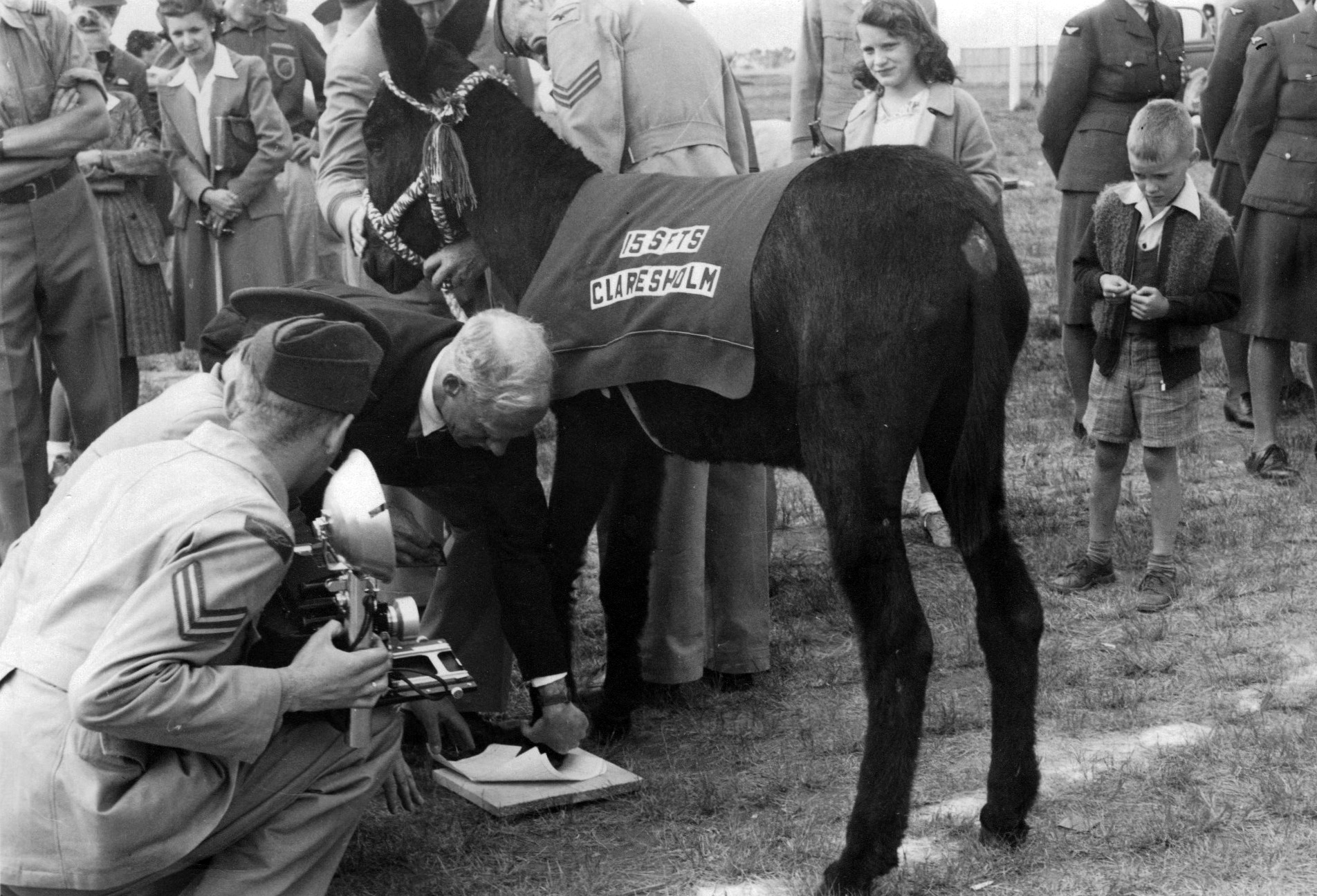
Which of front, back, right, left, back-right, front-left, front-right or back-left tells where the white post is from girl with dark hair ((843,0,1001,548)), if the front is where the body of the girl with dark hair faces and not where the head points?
back-right

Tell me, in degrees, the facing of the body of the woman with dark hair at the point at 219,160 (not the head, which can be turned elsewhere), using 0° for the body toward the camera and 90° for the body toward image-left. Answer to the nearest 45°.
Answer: approximately 0°

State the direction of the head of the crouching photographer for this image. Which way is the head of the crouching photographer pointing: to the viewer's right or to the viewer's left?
to the viewer's right

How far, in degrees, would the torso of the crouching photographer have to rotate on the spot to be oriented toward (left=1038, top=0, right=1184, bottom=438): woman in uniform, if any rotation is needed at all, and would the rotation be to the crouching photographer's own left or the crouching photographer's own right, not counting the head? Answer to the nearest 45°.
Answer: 0° — they already face them

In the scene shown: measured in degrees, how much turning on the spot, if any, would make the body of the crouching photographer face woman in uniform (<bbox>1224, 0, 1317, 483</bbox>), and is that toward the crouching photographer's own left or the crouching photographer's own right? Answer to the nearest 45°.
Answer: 0° — they already face them

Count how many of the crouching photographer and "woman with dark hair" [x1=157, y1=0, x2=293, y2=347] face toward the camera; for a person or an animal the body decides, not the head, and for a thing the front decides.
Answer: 1

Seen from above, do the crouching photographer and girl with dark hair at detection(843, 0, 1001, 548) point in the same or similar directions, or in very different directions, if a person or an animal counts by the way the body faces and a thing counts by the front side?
very different directions

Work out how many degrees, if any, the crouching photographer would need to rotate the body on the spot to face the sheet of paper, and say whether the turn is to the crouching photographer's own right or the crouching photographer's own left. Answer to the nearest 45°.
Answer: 0° — they already face it

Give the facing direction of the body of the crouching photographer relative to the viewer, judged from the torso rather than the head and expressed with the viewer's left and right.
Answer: facing away from the viewer and to the right of the viewer
